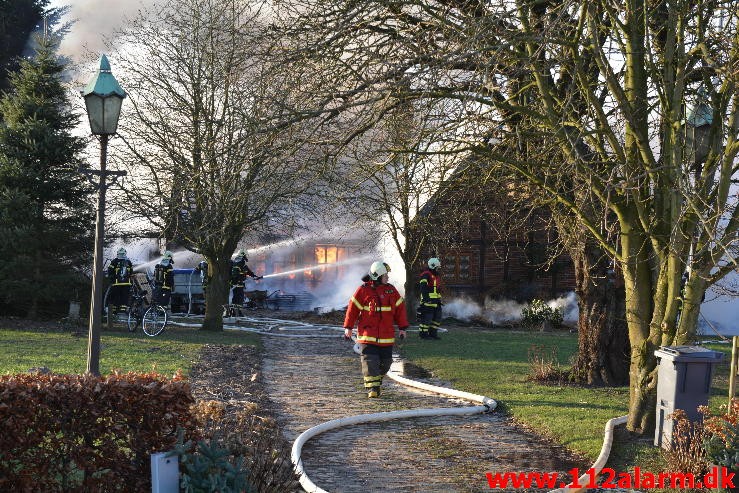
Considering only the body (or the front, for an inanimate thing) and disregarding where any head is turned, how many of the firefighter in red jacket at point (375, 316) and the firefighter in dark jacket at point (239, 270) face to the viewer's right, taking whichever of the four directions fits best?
1

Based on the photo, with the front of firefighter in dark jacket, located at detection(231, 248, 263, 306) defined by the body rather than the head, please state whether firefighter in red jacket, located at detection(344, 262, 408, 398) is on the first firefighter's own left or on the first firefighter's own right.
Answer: on the first firefighter's own right

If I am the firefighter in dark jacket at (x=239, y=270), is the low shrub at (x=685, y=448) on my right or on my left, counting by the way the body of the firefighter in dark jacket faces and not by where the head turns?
on my right

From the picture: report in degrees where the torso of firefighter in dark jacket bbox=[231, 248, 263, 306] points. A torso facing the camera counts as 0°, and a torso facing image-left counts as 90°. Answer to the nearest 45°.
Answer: approximately 270°

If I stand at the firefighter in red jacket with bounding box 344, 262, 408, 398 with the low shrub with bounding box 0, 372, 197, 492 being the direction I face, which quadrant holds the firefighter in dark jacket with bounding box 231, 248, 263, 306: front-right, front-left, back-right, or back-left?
back-right

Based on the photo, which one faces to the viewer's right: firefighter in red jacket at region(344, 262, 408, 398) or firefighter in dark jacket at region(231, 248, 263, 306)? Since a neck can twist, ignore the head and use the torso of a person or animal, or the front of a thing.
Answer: the firefighter in dark jacket

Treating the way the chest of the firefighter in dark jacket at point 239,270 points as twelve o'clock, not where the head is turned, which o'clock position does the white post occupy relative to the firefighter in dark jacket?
The white post is roughly at 3 o'clock from the firefighter in dark jacket.

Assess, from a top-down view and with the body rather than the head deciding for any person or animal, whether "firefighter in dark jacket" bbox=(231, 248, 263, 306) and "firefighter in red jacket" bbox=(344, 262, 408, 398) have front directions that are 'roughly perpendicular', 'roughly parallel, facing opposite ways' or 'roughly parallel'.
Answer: roughly perpendicular
